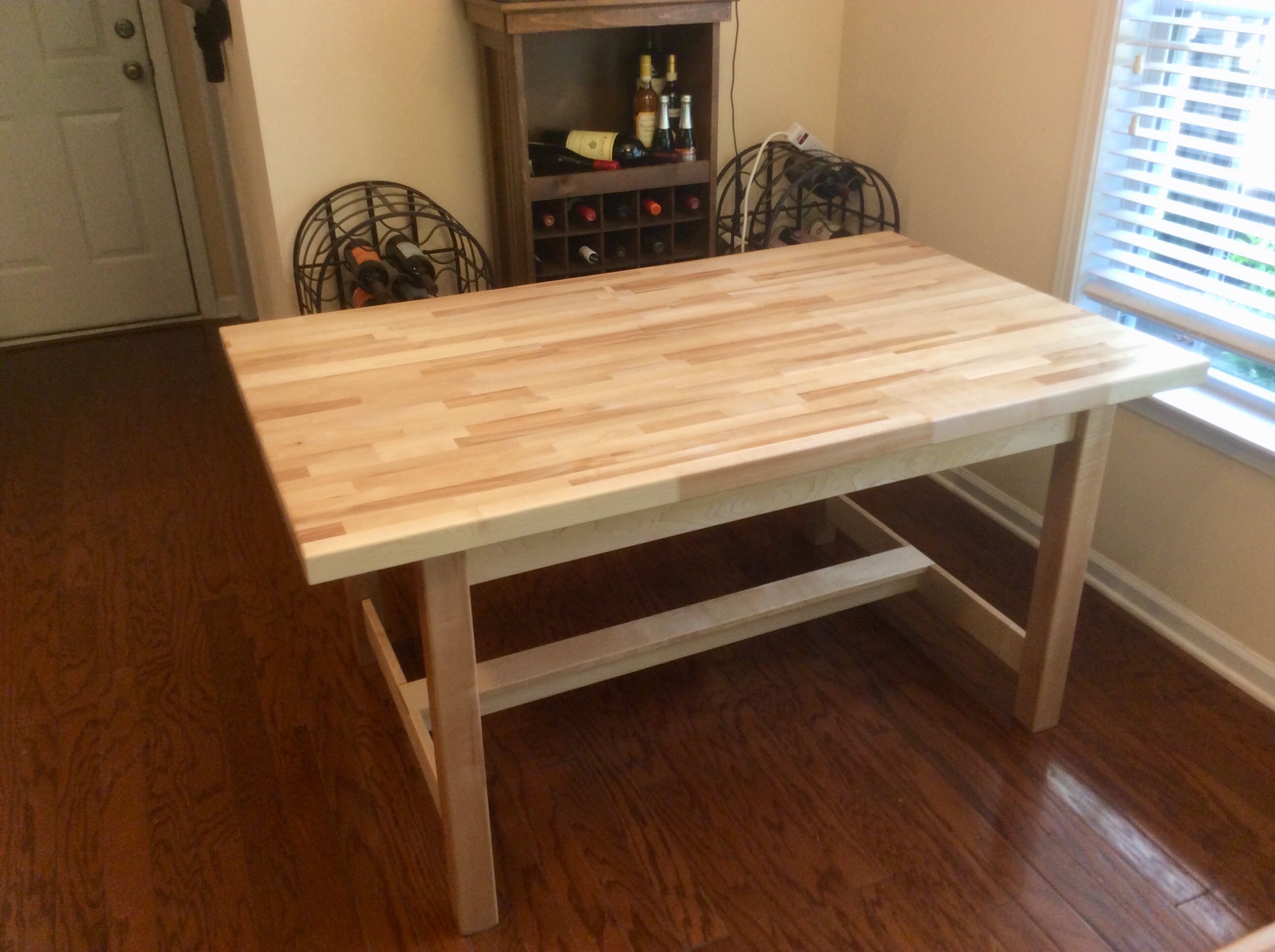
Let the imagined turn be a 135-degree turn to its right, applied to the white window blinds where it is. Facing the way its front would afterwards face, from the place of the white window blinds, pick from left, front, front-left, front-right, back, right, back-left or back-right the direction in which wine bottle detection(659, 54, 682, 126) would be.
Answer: left

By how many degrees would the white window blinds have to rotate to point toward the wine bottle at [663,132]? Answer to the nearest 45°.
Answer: approximately 45° to its right

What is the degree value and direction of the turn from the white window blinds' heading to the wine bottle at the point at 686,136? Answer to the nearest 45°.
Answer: approximately 45° to its right

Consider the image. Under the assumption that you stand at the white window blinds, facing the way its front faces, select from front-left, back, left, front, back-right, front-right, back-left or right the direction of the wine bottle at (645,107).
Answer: front-right

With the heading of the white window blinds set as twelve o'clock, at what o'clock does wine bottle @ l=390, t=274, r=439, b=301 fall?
The wine bottle is roughly at 1 o'clock from the white window blinds.

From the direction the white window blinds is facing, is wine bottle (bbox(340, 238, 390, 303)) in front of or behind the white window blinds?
in front

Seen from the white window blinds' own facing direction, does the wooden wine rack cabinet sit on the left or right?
on its right

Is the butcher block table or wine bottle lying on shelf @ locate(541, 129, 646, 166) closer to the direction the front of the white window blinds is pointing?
the butcher block table

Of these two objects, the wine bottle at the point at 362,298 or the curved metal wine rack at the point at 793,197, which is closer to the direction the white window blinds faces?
the wine bottle

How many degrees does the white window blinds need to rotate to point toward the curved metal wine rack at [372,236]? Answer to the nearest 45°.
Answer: approximately 45° to its right

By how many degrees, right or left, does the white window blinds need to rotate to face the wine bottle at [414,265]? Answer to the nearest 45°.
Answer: approximately 45° to its right

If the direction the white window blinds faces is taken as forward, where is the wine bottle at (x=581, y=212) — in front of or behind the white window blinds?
in front

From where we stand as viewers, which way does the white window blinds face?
facing the viewer and to the left of the viewer
